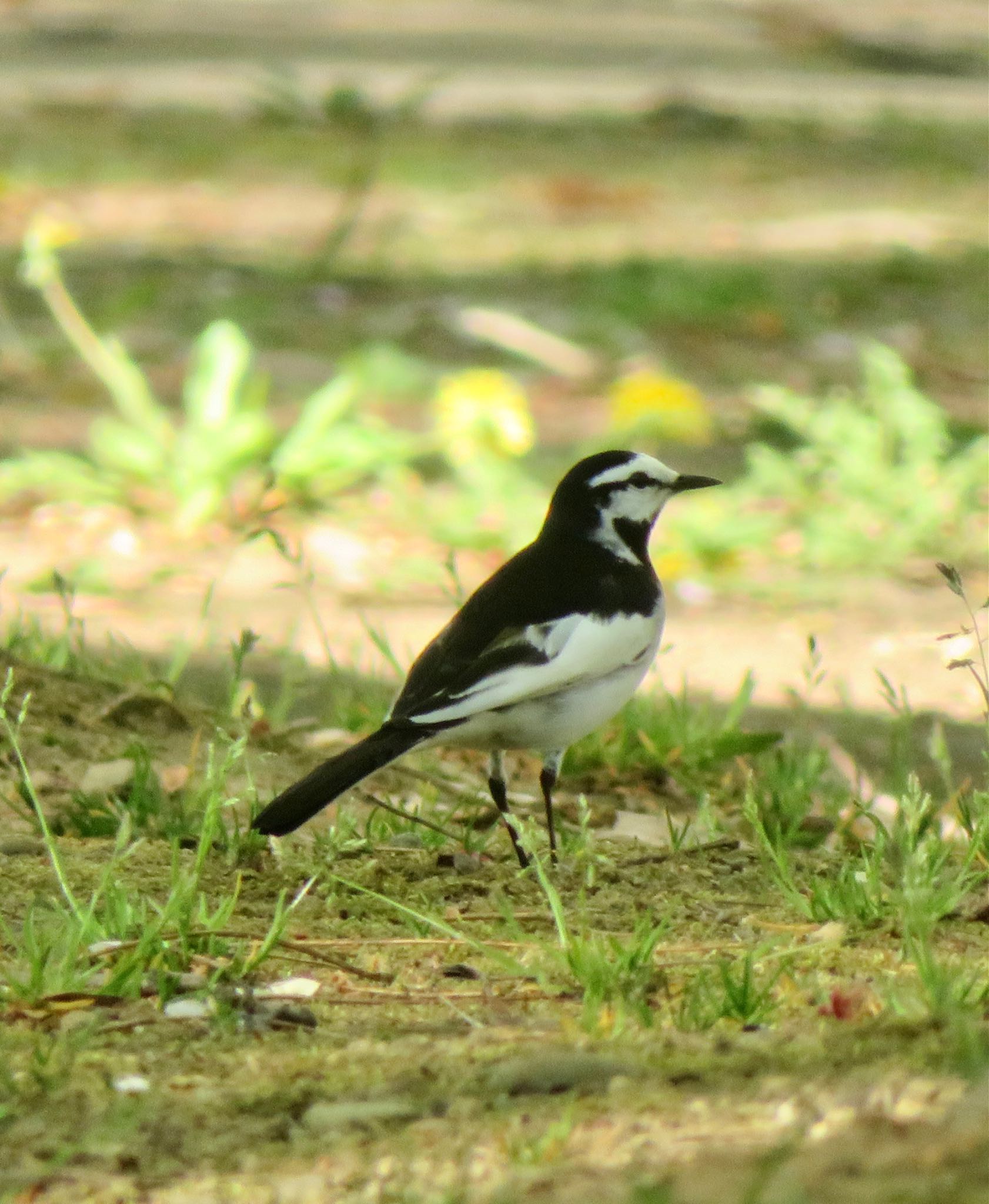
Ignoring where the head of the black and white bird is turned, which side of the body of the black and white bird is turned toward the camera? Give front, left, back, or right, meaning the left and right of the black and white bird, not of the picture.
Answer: right

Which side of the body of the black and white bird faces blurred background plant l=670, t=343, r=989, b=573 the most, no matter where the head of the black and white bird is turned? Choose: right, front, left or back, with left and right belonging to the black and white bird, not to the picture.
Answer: left
